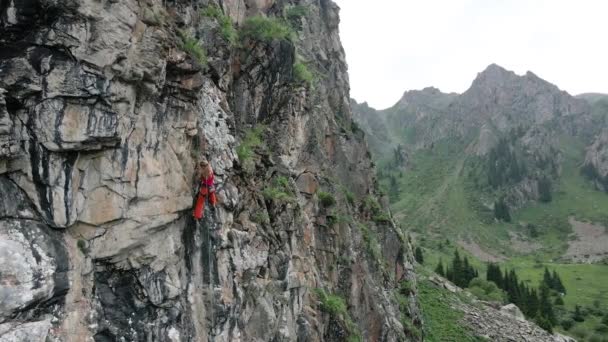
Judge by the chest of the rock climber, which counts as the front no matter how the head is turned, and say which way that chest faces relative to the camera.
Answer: away from the camera
